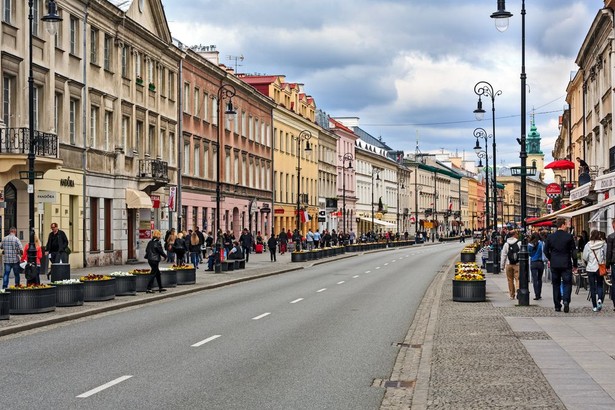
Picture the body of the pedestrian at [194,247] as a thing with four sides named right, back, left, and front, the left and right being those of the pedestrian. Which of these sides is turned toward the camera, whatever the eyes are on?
back

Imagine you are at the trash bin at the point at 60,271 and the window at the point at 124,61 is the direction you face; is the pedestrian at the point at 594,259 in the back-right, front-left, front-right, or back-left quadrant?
back-right
